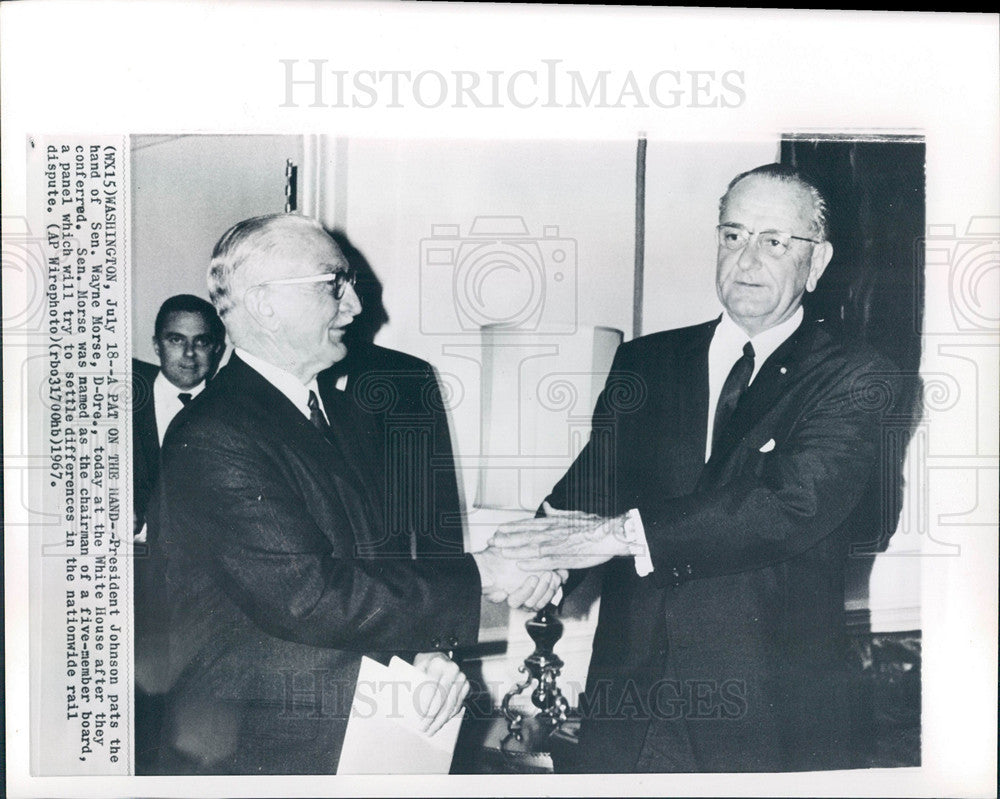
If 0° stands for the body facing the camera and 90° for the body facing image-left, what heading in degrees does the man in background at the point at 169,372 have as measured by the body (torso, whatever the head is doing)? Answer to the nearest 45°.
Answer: approximately 0°
